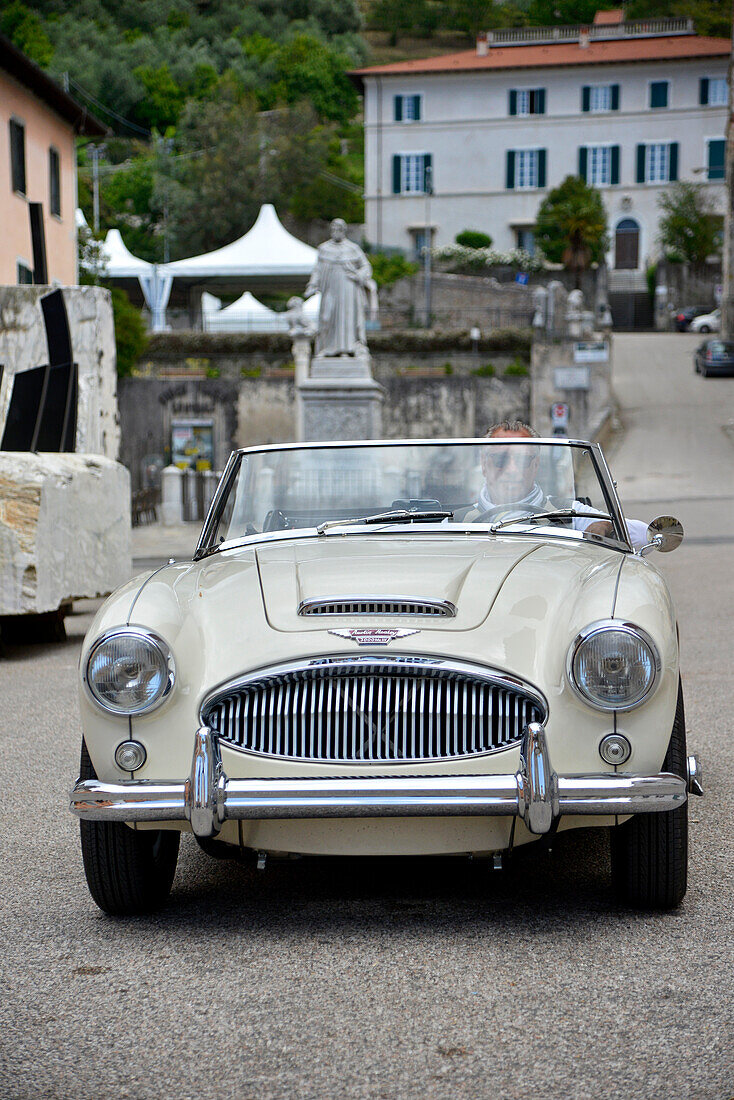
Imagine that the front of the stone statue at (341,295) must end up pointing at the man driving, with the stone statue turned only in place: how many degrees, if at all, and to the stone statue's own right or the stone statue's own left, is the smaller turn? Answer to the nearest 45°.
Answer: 0° — it already faces them

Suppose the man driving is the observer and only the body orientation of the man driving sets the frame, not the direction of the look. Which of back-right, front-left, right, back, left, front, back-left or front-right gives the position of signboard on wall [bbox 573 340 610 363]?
back

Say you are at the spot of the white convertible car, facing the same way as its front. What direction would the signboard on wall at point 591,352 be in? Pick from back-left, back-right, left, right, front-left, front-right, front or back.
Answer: back

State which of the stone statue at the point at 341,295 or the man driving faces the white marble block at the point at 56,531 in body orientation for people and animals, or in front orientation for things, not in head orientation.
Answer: the stone statue

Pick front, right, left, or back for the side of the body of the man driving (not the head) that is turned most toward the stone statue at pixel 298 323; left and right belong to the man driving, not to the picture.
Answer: back

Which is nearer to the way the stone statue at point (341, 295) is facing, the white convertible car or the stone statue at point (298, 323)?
the white convertible car
